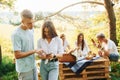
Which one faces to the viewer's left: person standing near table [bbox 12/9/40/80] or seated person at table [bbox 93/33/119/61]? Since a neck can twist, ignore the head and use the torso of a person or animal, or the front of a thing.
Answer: the seated person at table

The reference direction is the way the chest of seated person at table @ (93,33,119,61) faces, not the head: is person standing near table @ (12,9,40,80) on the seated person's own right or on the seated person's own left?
on the seated person's own left

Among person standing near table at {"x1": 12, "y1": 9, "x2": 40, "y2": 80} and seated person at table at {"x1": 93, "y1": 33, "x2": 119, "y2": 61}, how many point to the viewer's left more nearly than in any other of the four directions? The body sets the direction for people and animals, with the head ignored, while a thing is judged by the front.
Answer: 1

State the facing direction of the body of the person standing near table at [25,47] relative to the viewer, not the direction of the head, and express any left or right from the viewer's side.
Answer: facing the viewer and to the right of the viewer

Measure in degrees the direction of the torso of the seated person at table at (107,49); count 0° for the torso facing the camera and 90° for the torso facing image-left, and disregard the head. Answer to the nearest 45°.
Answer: approximately 90°
